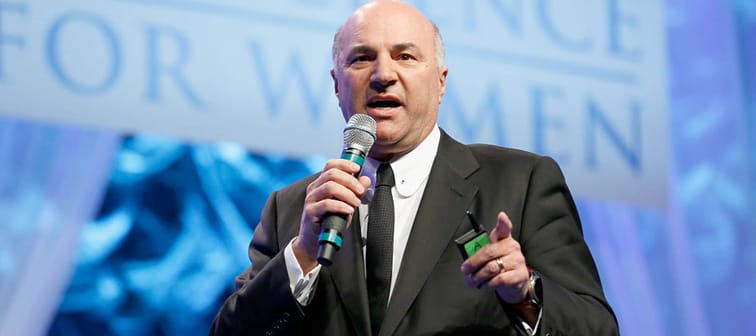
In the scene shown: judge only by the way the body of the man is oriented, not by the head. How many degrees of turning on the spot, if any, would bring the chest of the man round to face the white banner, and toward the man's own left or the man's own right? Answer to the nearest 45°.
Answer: approximately 135° to the man's own right

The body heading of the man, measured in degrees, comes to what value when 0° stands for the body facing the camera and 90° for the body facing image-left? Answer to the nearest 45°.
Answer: approximately 45°
